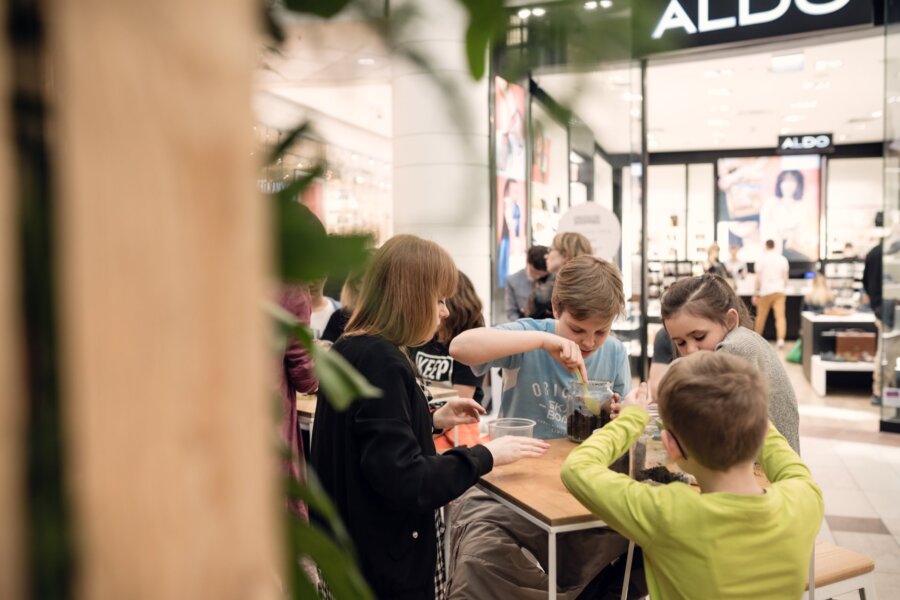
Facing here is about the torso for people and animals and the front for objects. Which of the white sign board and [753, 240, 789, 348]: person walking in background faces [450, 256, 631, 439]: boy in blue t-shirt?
the white sign board

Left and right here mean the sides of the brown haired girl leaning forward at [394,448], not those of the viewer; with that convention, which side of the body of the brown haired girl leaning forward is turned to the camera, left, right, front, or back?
right

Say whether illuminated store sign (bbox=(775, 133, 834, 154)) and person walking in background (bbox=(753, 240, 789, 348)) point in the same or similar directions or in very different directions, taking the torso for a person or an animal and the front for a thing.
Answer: very different directions

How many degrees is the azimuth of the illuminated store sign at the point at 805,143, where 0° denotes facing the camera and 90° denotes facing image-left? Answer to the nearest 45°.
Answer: approximately 0°

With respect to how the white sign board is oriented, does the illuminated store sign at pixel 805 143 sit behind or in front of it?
behind

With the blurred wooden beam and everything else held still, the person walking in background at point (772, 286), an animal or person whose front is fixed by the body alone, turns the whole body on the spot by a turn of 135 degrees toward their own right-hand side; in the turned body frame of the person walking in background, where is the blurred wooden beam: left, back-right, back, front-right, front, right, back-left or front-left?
front-right

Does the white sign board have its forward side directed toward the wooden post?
yes

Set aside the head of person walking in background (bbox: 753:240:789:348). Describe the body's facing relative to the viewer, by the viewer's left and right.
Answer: facing away from the viewer
